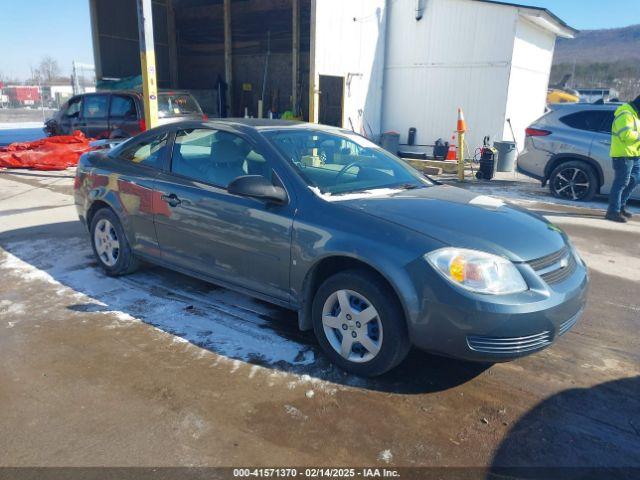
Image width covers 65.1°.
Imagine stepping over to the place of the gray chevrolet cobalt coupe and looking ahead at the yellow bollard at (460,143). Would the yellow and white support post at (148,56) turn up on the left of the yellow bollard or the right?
left

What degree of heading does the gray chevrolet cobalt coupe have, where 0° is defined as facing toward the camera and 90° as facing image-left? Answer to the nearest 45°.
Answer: approximately 315°

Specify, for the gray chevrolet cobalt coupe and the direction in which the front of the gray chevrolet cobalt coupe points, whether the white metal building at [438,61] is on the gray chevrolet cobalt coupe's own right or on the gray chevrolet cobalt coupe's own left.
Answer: on the gray chevrolet cobalt coupe's own left

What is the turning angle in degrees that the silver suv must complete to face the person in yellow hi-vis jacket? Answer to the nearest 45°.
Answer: approximately 45° to its right

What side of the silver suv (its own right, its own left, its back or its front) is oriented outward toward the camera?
right

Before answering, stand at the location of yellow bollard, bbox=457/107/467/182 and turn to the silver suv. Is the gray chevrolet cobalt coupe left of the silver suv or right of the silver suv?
right

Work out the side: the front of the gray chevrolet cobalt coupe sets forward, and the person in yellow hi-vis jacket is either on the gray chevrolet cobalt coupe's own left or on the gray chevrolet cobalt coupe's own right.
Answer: on the gray chevrolet cobalt coupe's own left

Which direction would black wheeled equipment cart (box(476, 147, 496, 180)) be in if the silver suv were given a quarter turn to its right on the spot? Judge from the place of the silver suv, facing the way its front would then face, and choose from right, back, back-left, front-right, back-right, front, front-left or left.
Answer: back-right
